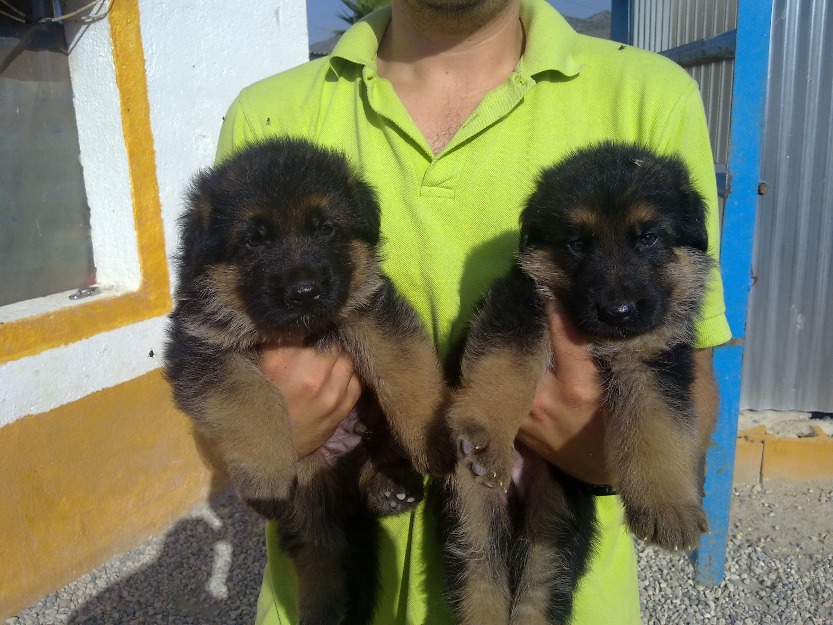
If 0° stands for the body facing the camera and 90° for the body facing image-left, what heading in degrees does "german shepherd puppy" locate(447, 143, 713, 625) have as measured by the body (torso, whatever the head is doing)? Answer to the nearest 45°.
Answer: approximately 0°

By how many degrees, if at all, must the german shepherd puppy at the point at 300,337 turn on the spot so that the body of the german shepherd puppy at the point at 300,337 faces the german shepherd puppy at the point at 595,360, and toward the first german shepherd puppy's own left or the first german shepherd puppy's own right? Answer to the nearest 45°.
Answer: approximately 90° to the first german shepherd puppy's own left

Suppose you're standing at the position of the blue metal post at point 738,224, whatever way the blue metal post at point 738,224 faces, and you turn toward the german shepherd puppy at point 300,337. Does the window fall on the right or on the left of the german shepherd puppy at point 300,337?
right

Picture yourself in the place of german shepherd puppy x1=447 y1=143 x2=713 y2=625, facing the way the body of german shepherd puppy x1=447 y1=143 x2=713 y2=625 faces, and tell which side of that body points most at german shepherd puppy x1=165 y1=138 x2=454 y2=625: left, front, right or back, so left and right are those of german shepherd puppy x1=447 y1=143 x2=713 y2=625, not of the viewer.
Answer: right

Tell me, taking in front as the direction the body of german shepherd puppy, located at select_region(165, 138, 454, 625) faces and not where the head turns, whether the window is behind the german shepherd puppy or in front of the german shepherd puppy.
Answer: behind

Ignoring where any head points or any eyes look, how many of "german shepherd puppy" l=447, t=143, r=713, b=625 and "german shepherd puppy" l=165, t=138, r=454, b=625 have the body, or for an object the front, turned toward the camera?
2

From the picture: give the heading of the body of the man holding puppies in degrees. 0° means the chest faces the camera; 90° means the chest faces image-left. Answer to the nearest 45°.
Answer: approximately 0°

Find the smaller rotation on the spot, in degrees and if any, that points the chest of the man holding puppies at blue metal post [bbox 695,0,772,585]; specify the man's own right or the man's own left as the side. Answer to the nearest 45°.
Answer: approximately 135° to the man's own left
